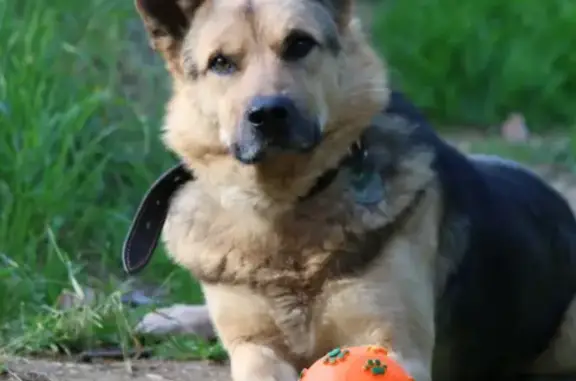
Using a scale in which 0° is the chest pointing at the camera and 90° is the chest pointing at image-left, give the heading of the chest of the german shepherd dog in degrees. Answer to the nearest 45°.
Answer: approximately 45°

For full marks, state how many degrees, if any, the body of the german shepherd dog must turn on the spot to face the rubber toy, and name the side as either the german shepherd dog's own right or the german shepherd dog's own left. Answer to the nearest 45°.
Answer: approximately 45° to the german shepherd dog's own left

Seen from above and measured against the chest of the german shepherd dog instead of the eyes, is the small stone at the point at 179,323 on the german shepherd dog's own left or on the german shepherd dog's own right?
on the german shepherd dog's own right

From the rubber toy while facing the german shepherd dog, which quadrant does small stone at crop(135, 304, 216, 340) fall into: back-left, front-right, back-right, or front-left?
front-left
